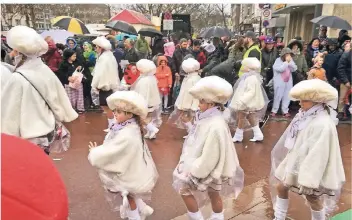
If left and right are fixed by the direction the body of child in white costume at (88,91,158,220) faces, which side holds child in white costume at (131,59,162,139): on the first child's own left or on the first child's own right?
on the first child's own right

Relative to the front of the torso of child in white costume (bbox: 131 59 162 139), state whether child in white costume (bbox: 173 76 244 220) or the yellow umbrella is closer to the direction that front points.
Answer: the yellow umbrella

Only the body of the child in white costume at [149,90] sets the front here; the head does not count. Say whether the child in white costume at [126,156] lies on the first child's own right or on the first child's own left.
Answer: on the first child's own left
